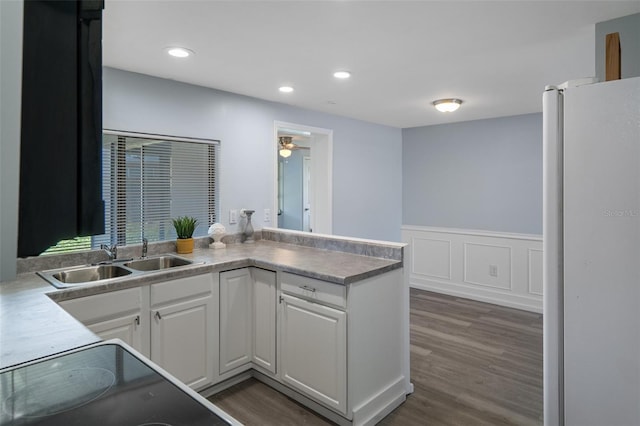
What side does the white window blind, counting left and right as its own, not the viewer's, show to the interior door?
left

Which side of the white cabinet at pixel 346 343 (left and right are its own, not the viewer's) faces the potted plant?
right

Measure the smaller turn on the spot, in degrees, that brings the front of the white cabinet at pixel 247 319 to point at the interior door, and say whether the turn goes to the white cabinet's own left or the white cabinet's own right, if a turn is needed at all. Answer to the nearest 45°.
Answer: approximately 180°

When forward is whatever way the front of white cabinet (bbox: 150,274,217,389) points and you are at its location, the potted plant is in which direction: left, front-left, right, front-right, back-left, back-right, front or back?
back-left

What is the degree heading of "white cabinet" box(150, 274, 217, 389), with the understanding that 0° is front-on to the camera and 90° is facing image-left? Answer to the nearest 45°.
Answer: approximately 315°
